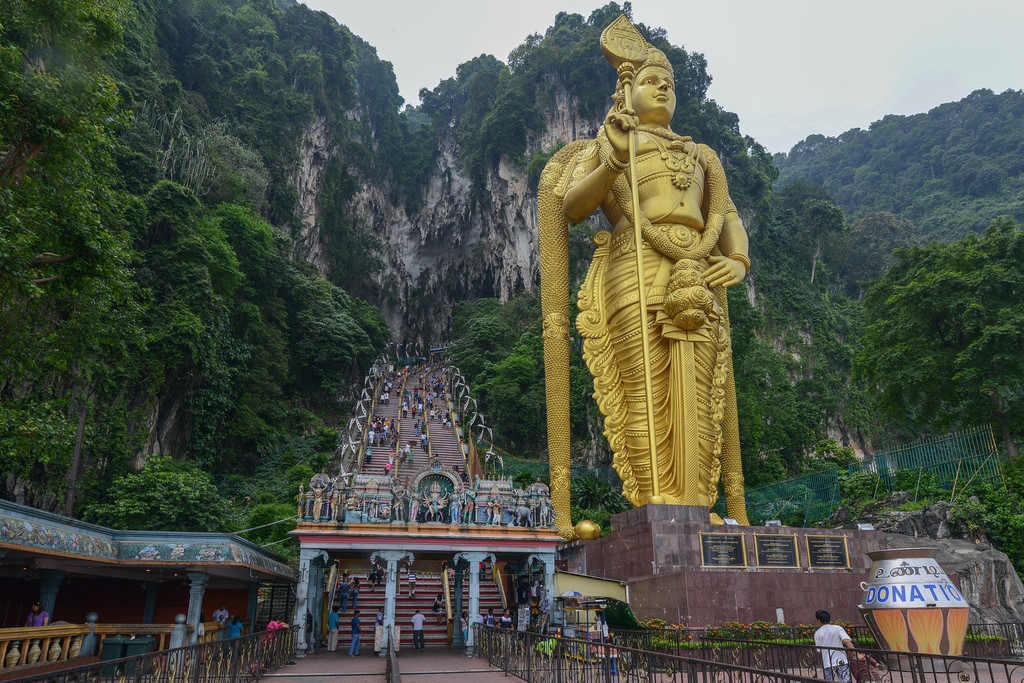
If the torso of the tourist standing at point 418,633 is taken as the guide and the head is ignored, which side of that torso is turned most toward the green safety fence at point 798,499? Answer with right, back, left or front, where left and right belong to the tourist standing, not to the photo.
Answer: right

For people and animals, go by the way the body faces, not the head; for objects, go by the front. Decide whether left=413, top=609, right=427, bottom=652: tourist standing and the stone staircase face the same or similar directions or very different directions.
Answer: very different directions

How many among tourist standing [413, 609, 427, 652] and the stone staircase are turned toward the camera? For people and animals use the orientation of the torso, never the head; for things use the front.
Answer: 1

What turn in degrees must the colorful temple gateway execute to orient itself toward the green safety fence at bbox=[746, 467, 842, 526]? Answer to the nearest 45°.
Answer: approximately 135° to its left

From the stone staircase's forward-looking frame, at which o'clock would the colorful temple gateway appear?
The colorful temple gateway is roughly at 12 o'clock from the stone staircase.

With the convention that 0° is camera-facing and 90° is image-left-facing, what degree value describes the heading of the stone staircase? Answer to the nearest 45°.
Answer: approximately 0°

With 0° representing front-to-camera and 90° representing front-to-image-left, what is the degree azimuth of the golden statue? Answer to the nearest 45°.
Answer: approximately 315°

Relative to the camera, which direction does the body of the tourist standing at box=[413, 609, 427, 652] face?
away from the camera

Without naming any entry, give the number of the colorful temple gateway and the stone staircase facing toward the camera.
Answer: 2

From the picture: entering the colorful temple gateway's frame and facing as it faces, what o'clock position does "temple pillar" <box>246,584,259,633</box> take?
The temple pillar is roughly at 4 o'clock from the colorful temple gateway.
